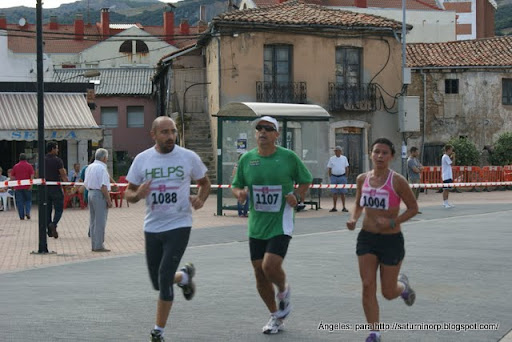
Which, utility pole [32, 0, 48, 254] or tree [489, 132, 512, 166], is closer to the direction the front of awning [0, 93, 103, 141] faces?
the utility pole

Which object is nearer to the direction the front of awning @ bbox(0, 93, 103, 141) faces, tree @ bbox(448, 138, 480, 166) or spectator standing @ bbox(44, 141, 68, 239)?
the spectator standing

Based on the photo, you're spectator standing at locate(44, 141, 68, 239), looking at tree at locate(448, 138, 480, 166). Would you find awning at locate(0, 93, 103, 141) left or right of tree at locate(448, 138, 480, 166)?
left

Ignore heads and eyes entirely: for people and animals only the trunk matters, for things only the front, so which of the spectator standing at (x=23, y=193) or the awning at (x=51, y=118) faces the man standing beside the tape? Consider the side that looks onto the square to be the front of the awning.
the awning

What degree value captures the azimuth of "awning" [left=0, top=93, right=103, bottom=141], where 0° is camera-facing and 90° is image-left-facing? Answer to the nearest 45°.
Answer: approximately 0°
